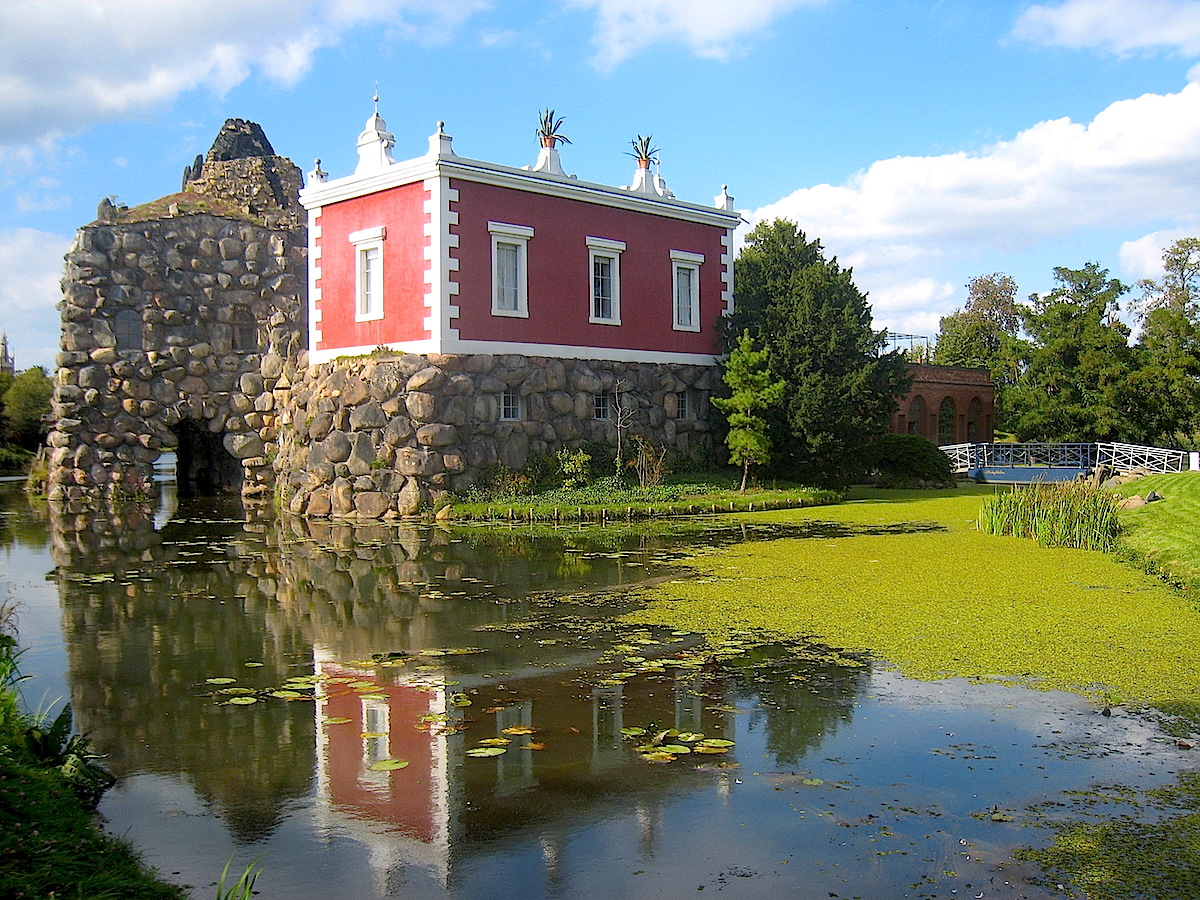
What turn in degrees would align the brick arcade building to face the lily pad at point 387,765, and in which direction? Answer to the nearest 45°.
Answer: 0° — it already faces it

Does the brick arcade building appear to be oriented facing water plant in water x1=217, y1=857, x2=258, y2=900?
yes

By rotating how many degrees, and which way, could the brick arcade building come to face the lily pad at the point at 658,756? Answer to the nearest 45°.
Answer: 0° — it already faces it

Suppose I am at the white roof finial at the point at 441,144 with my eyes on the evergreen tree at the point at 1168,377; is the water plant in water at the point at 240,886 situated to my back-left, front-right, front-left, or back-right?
back-right

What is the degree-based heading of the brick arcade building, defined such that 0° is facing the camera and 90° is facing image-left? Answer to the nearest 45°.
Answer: approximately 0°

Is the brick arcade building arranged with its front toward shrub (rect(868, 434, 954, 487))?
yes

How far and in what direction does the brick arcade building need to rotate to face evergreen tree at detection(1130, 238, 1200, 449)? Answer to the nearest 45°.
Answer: approximately 45° to its left

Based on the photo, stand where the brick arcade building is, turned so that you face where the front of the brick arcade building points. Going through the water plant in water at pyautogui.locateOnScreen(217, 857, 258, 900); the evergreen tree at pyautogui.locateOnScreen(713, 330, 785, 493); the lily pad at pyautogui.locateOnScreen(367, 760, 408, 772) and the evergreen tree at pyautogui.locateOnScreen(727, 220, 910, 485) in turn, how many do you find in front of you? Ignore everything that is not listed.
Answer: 4

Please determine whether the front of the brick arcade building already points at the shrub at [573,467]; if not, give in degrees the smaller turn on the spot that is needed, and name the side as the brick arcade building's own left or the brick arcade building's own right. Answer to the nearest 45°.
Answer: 0° — it already faces it
